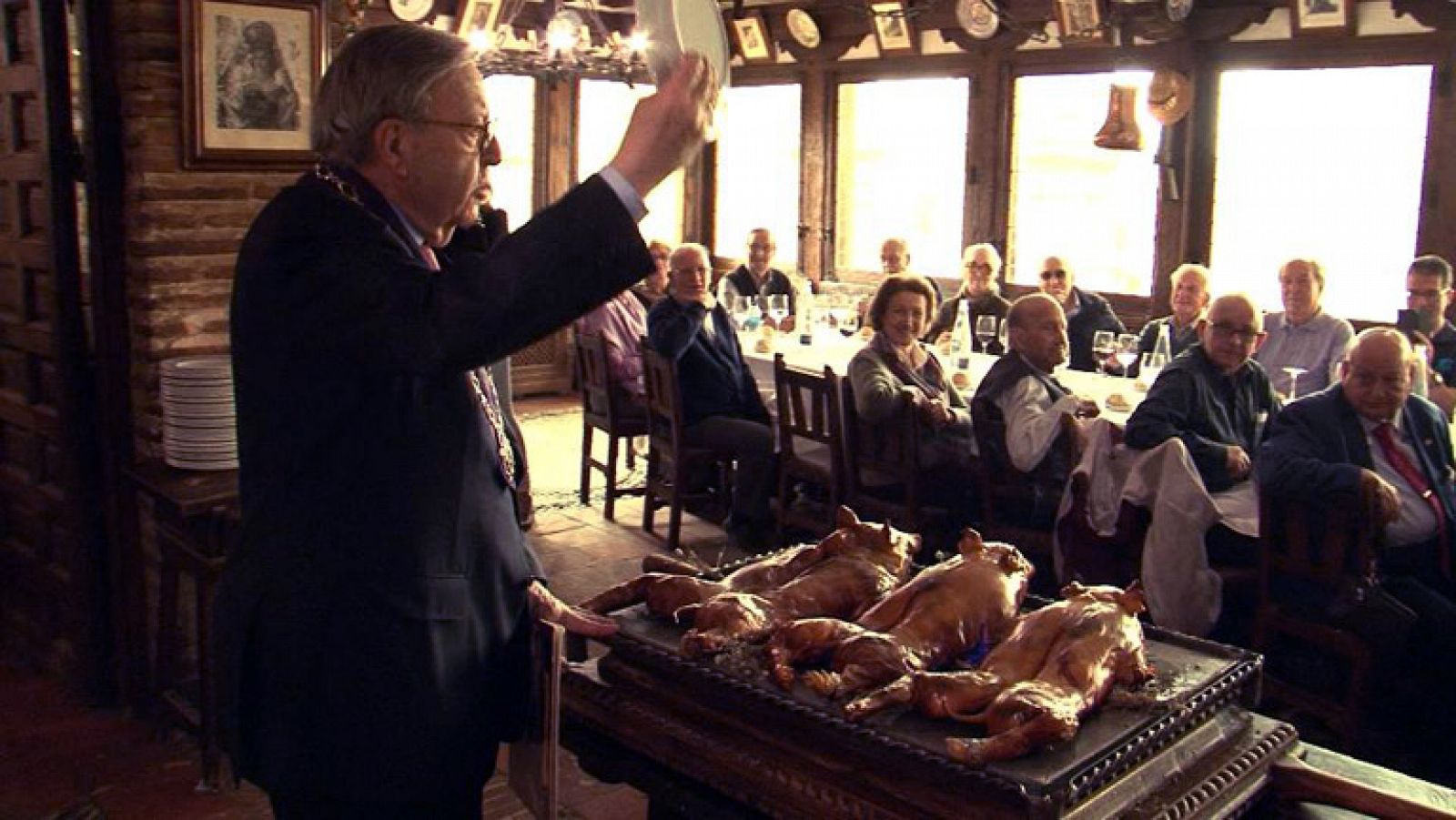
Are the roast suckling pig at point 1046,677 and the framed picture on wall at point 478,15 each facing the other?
no

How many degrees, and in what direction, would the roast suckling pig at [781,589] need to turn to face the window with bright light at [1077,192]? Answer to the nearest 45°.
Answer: approximately 45° to its left

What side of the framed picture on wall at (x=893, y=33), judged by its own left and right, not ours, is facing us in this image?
front

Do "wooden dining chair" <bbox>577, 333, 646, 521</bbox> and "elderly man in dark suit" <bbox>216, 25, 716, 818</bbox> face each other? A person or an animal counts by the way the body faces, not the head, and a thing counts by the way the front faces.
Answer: no

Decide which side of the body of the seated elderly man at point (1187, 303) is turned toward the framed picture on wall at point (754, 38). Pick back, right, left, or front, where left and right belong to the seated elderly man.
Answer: right

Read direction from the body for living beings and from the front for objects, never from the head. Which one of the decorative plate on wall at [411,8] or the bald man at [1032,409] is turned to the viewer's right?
the bald man

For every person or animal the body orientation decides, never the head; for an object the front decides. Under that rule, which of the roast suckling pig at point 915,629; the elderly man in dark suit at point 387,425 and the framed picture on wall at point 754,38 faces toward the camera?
the framed picture on wall

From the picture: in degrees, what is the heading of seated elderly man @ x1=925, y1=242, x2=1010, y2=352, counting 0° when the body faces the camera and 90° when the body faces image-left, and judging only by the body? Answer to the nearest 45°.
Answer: approximately 45°

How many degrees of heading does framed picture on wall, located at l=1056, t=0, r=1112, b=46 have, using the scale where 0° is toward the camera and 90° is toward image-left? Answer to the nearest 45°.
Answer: approximately 0°

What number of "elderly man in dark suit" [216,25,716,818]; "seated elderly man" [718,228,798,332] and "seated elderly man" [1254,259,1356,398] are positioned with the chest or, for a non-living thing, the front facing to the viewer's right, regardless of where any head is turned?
1

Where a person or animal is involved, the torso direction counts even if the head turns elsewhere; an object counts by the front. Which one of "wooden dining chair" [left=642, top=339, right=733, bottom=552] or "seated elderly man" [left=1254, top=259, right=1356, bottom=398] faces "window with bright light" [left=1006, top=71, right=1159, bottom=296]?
the wooden dining chair

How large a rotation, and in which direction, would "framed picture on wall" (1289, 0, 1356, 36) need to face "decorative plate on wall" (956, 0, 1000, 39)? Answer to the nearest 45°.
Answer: approximately 135° to its right

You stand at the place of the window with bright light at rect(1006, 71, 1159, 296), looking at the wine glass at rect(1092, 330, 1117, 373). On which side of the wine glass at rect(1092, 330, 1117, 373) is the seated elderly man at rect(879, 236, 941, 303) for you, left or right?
right

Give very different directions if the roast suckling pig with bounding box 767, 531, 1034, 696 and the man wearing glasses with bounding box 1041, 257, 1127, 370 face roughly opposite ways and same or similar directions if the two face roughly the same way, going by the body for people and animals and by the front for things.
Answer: very different directions

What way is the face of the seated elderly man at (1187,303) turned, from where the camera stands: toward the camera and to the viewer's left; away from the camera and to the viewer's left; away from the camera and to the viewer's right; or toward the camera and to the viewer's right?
toward the camera and to the viewer's left

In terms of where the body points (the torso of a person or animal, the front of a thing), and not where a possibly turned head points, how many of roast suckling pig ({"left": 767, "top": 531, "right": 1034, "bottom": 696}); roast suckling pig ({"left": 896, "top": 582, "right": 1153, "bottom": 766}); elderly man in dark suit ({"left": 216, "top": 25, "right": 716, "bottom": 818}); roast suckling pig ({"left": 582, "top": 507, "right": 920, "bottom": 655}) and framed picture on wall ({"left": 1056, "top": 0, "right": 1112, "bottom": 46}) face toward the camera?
1

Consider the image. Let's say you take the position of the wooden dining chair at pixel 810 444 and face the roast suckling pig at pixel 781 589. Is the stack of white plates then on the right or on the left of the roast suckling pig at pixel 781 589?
right

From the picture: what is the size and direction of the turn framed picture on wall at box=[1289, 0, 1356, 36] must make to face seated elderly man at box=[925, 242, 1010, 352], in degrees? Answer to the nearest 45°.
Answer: approximately 90° to its right
